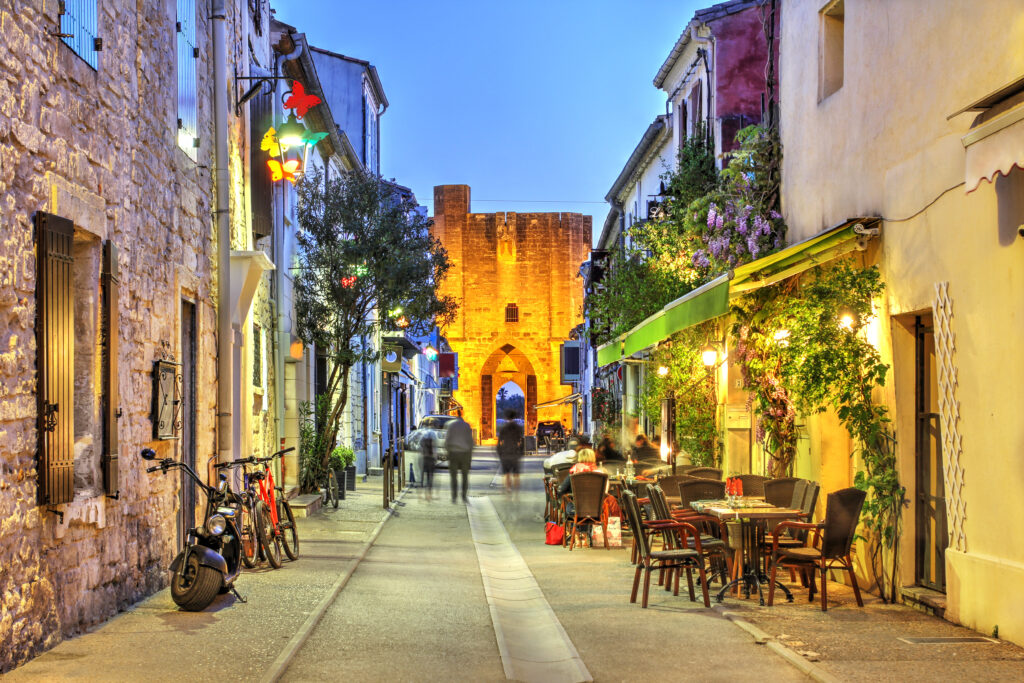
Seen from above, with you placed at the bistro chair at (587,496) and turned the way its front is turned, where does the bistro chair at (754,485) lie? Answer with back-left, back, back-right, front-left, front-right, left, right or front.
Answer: back-right

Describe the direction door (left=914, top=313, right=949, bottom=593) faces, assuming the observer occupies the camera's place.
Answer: facing to the left of the viewer

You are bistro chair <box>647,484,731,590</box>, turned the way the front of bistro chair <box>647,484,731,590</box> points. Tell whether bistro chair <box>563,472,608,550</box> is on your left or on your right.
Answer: on your left

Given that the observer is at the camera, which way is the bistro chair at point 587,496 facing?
facing away from the viewer

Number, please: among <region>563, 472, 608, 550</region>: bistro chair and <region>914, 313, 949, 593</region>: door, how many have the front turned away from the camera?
1

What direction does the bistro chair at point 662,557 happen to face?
to the viewer's right

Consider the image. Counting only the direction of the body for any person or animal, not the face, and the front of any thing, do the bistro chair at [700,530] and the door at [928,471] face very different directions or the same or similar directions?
very different directions

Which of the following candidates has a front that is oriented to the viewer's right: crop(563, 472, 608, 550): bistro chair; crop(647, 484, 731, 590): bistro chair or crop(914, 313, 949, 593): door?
crop(647, 484, 731, 590): bistro chair

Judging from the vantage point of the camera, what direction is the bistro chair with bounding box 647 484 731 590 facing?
facing to the right of the viewer

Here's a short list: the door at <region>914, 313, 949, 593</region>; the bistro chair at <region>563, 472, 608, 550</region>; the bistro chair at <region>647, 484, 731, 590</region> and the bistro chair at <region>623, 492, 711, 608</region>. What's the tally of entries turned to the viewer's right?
2
